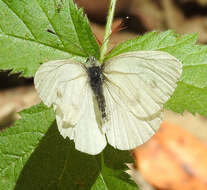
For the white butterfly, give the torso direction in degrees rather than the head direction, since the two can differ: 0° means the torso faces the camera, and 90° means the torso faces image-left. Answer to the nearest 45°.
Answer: approximately 180°

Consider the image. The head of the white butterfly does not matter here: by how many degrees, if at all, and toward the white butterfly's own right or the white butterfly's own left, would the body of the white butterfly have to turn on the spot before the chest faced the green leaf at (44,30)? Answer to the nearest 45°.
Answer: approximately 45° to the white butterfly's own left
